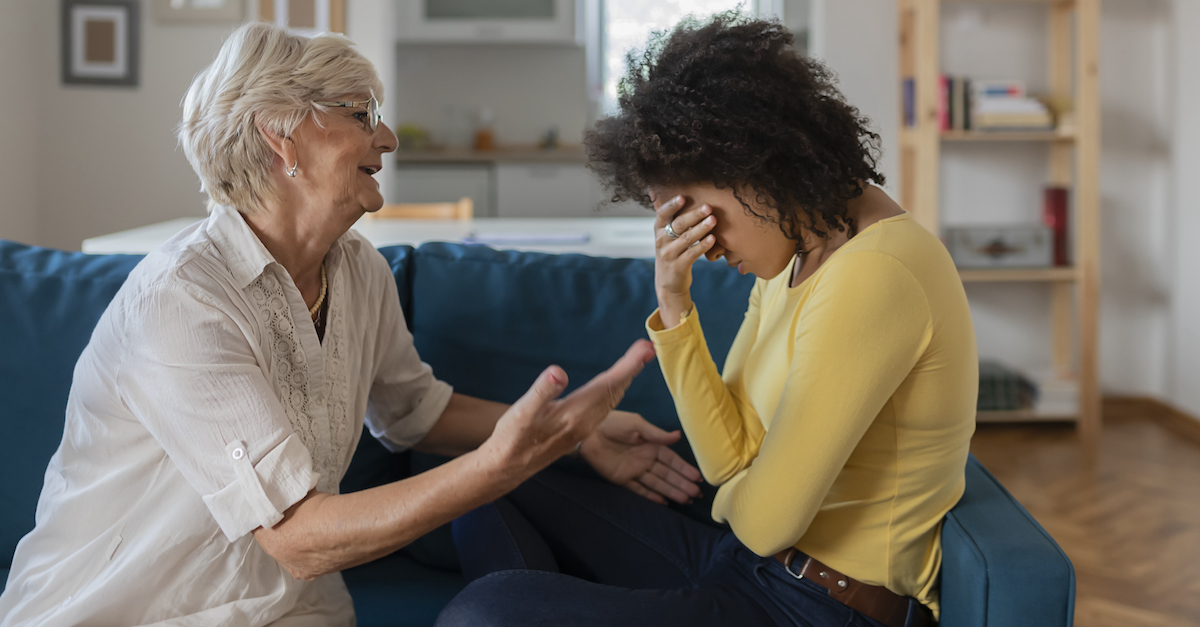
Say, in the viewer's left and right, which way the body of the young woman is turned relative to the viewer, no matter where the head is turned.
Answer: facing to the left of the viewer

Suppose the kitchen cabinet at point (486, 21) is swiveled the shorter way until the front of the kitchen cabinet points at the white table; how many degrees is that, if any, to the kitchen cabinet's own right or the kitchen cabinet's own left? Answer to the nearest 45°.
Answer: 0° — it already faces it

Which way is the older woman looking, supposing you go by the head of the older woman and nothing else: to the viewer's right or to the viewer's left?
to the viewer's right

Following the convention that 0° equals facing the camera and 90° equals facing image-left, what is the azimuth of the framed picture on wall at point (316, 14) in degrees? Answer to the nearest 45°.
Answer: approximately 0°

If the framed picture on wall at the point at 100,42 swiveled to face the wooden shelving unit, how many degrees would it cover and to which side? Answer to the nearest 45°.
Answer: approximately 45° to its left
